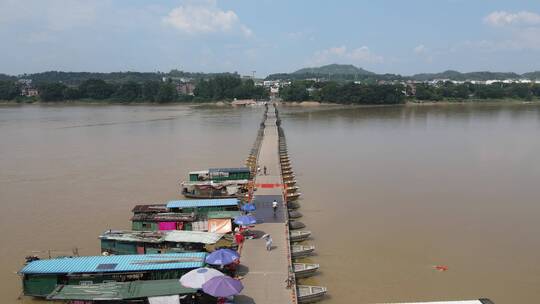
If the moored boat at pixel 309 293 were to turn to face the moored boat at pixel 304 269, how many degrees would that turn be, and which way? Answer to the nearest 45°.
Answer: approximately 90° to its left

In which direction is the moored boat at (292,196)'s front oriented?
to the viewer's right

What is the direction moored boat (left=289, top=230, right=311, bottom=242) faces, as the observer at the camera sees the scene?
facing to the right of the viewer

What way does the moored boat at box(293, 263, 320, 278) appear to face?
to the viewer's right

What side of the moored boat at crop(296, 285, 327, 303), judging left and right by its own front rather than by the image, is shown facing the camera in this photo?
right

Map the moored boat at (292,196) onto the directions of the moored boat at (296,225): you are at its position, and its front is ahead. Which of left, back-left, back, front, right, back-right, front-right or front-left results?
left

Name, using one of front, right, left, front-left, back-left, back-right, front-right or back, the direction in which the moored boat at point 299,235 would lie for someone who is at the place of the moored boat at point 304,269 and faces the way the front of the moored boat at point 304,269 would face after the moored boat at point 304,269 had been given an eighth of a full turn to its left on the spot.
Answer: front-left

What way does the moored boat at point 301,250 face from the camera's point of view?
to the viewer's right

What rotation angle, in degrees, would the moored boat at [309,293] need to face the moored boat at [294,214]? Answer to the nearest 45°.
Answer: approximately 90° to its left

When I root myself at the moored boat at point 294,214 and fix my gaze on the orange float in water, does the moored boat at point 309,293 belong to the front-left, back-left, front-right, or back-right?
front-right
